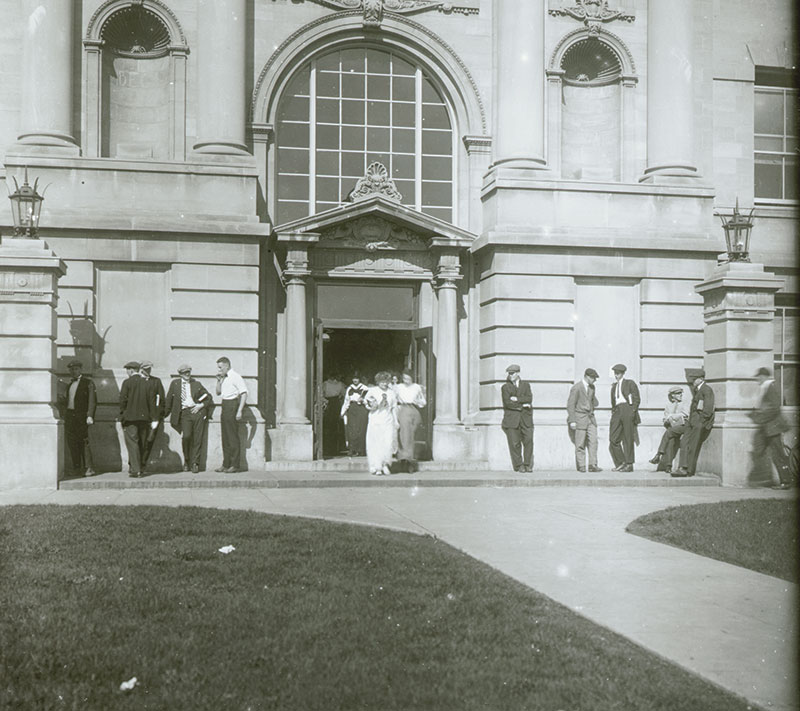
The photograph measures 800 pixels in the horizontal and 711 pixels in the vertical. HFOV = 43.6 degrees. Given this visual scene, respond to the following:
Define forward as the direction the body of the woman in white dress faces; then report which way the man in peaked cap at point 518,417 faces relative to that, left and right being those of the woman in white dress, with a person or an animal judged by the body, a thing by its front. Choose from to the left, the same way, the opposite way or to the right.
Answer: the same way

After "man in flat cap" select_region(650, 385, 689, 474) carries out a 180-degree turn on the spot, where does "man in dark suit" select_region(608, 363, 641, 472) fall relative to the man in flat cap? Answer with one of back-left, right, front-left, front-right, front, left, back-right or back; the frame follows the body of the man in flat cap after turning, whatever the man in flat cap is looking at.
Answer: back-left

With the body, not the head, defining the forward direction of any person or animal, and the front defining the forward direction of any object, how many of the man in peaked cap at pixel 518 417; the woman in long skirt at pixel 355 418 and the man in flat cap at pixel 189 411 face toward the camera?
3

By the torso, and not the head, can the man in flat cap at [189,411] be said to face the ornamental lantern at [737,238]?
no

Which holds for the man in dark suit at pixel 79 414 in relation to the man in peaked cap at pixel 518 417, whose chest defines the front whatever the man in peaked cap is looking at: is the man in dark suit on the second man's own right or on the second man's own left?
on the second man's own right

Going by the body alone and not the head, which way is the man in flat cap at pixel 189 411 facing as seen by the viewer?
toward the camera

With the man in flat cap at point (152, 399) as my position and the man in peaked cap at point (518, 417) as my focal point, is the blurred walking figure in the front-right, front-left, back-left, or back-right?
front-right

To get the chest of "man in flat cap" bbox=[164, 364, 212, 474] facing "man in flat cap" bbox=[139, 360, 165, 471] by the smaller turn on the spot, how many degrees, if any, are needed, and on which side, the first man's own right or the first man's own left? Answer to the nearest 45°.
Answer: approximately 45° to the first man's own right

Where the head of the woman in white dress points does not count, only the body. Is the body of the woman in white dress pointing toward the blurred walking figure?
no

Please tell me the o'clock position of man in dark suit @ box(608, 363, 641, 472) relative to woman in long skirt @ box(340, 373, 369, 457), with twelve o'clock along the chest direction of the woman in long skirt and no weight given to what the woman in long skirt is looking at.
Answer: The man in dark suit is roughly at 10 o'clock from the woman in long skirt.

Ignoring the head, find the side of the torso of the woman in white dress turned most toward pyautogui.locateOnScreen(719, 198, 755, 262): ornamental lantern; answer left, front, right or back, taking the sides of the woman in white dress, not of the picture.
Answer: left

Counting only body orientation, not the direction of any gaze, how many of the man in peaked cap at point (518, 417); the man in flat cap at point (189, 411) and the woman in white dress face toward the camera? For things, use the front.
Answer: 3

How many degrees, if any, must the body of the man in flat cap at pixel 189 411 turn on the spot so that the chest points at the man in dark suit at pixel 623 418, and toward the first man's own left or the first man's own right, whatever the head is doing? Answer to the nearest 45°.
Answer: approximately 90° to the first man's own left

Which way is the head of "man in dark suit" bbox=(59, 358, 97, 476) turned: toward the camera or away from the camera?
toward the camera

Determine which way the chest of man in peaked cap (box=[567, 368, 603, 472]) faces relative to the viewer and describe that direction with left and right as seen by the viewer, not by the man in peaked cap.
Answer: facing the viewer and to the right of the viewer

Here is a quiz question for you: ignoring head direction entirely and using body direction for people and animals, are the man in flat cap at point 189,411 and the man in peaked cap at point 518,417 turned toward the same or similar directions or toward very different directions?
same or similar directions

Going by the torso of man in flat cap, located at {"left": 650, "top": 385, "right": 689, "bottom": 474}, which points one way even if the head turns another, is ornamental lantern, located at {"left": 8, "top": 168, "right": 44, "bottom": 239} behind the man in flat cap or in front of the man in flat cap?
in front
